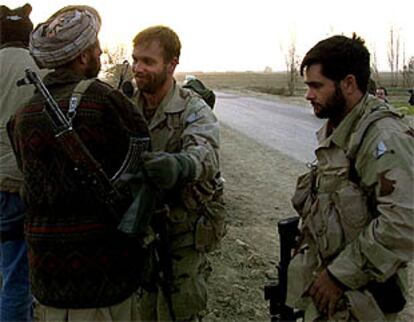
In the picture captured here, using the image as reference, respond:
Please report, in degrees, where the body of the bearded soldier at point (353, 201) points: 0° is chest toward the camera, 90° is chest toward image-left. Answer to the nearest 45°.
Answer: approximately 45°

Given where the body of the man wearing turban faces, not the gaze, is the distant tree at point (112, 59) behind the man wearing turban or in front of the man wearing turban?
in front

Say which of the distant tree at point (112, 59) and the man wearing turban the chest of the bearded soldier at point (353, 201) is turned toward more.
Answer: the man wearing turban

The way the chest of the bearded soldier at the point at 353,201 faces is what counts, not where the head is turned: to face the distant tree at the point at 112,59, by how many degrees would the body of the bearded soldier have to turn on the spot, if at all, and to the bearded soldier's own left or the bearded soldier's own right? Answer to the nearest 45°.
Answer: approximately 90° to the bearded soldier's own right

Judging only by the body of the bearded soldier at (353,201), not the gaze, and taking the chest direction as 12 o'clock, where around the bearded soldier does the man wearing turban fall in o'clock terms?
The man wearing turban is roughly at 1 o'clock from the bearded soldier.

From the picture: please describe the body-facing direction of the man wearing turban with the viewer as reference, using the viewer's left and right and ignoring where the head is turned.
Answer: facing away from the viewer and to the right of the viewer

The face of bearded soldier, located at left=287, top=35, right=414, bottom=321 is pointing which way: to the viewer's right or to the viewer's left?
to the viewer's left

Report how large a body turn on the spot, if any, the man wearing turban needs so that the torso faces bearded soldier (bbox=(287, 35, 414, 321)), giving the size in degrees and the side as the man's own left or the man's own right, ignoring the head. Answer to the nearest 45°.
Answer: approximately 45° to the man's own right

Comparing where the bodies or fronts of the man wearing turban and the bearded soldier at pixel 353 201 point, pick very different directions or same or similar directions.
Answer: very different directions
